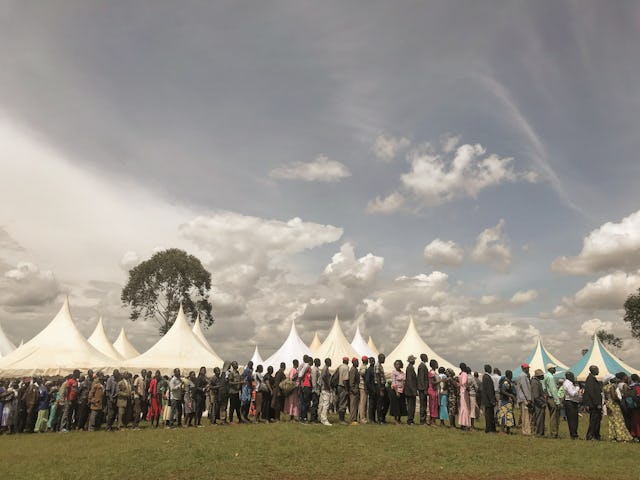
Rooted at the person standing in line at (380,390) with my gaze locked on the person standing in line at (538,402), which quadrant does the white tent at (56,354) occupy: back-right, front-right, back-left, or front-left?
back-left

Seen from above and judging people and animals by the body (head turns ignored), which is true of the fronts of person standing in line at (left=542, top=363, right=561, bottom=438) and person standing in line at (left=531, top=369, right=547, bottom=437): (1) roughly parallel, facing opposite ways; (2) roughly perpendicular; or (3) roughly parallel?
roughly parallel

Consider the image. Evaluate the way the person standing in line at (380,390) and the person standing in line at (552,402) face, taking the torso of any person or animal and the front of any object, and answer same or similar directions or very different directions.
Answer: same or similar directions
